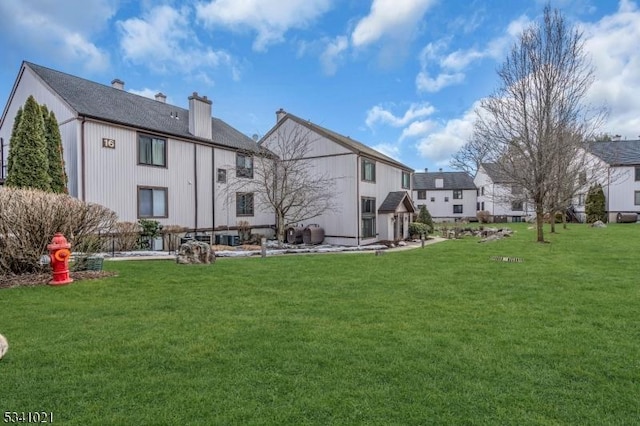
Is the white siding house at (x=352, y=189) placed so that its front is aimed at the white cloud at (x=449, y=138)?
no

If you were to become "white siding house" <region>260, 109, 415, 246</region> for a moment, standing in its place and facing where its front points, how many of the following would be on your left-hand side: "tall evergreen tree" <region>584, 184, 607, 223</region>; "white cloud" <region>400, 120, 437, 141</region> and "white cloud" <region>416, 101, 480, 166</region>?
3

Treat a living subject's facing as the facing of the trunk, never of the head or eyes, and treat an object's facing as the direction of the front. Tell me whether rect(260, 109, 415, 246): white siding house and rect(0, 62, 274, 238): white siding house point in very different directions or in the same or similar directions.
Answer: same or similar directions

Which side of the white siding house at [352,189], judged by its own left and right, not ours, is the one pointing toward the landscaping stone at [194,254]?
right

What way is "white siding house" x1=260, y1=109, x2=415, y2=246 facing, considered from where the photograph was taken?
facing the viewer and to the right of the viewer

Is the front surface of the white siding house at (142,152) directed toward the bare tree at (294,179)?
no

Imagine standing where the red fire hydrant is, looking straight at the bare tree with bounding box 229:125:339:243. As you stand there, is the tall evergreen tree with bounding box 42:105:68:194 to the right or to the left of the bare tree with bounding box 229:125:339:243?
left
